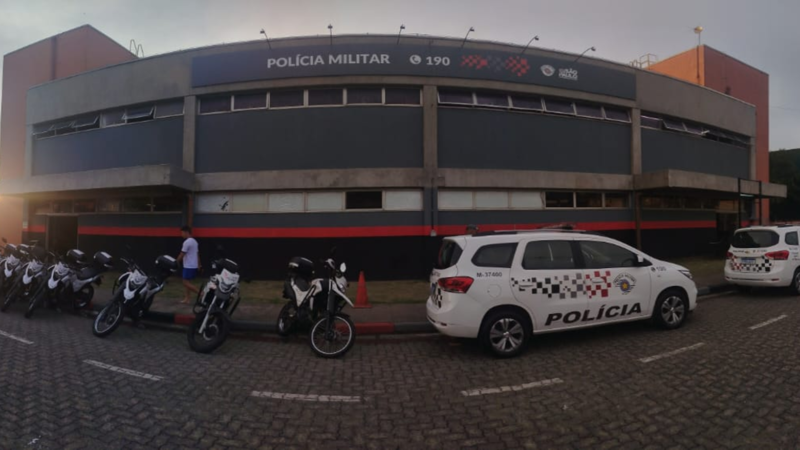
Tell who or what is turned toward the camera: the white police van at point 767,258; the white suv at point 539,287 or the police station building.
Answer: the police station building

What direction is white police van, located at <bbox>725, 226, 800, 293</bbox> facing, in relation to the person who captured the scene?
facing away from the viewer and to the right of the viewer

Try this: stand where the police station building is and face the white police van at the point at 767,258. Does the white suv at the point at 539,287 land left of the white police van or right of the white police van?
right

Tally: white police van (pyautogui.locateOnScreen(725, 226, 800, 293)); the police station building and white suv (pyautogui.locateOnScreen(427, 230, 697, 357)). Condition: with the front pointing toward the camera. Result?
1

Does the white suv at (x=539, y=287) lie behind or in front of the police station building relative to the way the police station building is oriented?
in front

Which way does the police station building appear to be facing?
toward the camera

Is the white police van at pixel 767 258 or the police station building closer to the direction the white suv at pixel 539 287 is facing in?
the white police van

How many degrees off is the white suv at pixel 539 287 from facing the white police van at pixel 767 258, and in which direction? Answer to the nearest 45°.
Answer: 0° — it already faces it

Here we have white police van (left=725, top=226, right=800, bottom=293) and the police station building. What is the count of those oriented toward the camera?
1

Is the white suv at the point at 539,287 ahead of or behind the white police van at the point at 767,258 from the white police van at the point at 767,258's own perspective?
behind

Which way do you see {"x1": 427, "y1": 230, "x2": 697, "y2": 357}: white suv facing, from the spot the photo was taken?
facing away from the viewer and to the right of the viewer

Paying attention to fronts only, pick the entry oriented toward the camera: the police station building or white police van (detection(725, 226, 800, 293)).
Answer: the police station building

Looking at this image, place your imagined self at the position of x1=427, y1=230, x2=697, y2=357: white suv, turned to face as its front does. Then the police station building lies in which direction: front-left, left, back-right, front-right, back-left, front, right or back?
left

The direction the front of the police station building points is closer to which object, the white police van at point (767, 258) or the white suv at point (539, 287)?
the white suv
